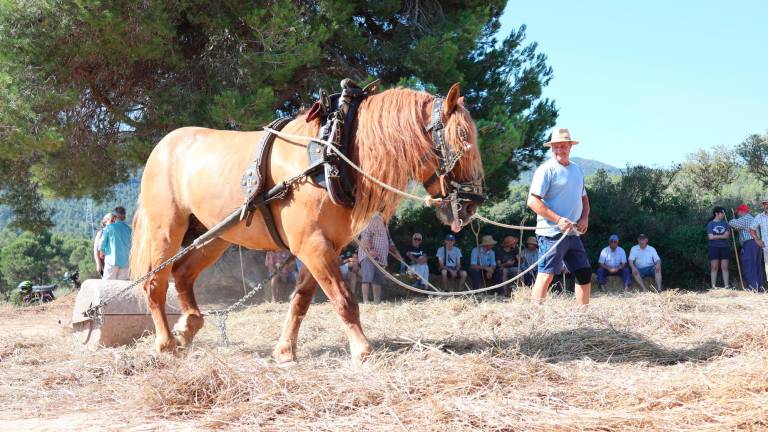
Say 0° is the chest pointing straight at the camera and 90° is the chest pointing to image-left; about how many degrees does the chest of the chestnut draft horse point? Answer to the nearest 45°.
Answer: approximately 270°

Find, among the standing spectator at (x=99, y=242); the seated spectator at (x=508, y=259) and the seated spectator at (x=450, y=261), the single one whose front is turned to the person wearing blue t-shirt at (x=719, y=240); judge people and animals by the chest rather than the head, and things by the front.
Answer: the standing spectator

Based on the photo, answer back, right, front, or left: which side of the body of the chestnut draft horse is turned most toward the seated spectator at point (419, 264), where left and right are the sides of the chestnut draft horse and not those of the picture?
left

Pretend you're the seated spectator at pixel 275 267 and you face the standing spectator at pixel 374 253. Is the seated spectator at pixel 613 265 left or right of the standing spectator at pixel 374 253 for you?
left

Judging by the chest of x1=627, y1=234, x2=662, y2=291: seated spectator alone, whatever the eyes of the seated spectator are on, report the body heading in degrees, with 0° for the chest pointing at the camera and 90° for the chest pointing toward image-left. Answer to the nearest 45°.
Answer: approximately 0°

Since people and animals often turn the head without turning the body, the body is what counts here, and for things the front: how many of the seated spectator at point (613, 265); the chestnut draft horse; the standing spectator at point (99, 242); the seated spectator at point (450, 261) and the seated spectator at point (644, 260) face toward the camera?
3

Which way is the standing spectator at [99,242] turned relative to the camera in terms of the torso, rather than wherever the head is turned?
to the viewer's right

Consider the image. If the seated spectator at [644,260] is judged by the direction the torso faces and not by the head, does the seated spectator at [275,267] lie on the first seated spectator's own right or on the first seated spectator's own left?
on the first seated spectator's own right
